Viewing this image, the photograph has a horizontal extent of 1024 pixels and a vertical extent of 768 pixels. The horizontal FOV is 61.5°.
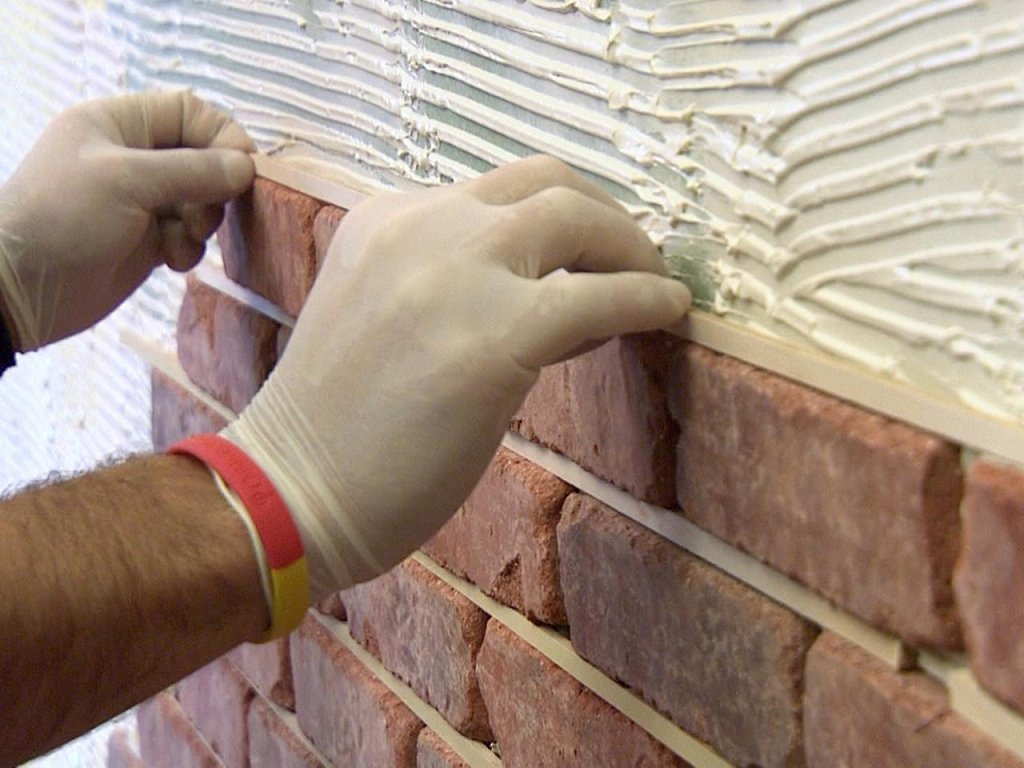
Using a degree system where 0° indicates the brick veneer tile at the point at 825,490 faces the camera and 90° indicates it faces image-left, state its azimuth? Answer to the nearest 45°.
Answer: approximately 45°

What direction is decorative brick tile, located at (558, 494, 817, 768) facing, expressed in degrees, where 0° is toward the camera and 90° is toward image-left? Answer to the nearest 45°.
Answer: approximately 45°

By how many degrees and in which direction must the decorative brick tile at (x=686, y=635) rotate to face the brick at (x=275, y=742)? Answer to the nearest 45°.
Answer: approximately 90° to its right

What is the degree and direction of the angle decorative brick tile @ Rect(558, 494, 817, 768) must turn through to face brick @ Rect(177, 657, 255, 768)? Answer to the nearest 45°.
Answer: approximately 90° to its right
